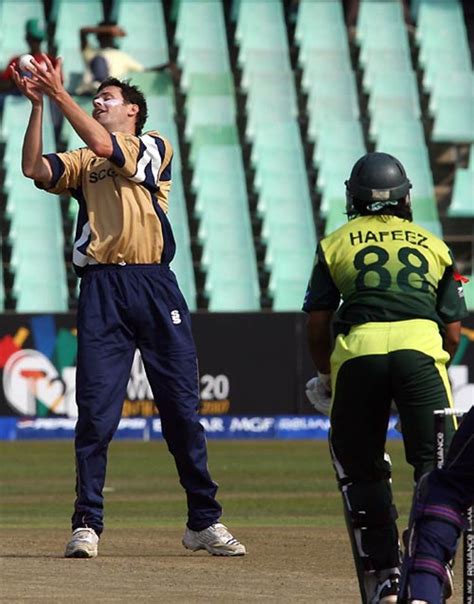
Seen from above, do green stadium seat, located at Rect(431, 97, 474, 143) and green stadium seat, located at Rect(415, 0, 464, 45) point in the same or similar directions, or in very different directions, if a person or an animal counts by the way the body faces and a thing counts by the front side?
same or similar directions

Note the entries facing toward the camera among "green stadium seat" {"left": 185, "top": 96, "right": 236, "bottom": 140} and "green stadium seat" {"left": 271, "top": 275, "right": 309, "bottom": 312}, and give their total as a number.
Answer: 2

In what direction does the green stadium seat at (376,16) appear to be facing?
toward the camera

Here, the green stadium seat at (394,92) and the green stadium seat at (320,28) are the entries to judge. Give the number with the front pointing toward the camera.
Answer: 2

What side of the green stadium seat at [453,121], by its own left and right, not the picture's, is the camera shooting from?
front

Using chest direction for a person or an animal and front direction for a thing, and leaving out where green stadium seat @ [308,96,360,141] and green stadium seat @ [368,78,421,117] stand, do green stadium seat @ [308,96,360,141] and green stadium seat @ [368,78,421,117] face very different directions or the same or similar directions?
same or similar directions

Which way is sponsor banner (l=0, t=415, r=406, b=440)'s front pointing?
toward the camera
